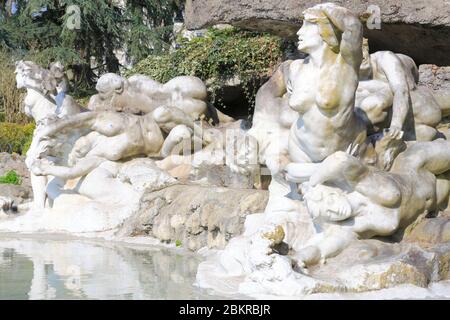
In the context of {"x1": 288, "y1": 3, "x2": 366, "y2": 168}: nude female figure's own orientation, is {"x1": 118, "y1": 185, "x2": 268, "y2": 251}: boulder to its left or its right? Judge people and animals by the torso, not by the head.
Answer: on its right

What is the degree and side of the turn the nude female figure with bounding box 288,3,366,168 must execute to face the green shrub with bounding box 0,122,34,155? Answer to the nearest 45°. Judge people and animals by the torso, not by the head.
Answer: approximately 90° to its right

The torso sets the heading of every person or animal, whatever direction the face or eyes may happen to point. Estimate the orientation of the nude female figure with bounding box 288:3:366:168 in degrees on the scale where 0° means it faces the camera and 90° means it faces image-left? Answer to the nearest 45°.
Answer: approximately 45°

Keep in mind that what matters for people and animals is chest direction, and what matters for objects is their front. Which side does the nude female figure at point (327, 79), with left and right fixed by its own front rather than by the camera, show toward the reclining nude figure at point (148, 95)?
right

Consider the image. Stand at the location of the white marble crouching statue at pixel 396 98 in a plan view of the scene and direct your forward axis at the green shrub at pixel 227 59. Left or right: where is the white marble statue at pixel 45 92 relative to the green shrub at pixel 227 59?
left

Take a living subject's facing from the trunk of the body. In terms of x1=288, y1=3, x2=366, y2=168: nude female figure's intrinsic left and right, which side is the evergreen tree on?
on its right

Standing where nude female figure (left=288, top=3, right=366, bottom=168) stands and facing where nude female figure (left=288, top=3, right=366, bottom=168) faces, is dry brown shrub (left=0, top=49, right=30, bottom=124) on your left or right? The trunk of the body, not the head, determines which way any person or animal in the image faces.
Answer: on your right

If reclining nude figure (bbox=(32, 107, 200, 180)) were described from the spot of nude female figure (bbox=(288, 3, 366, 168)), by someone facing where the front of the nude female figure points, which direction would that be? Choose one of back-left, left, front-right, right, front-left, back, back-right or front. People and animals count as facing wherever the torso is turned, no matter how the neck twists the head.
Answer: right

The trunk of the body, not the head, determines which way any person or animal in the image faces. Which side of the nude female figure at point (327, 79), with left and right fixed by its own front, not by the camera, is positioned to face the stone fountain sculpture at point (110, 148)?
right

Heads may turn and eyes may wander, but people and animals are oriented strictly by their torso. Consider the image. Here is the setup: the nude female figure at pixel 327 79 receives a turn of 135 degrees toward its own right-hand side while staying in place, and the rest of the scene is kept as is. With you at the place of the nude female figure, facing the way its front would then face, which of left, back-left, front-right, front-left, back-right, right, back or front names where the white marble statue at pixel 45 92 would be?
front-left
